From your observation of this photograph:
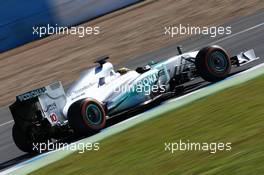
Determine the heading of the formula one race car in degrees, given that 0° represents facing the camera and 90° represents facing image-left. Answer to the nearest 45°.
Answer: approximately 225°
